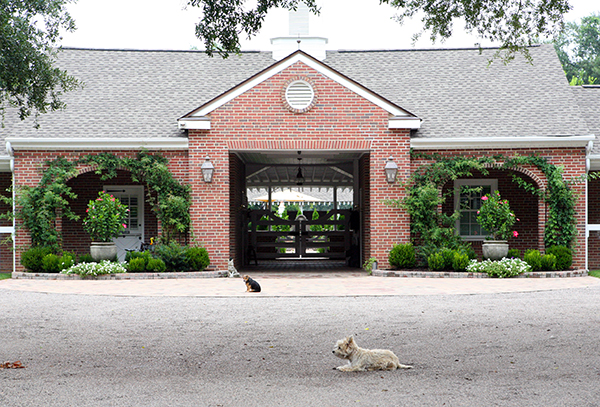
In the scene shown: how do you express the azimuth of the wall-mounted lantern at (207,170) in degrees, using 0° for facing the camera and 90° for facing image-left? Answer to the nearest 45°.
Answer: approximately 0°

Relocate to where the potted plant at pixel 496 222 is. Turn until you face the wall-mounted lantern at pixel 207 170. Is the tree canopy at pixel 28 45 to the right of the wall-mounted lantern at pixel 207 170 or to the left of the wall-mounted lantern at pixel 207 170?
left

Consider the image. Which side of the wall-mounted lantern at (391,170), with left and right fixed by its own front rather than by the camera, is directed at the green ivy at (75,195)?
right

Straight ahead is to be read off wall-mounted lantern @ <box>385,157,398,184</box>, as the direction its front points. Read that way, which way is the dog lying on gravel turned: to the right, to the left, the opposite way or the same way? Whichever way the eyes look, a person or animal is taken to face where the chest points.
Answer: to the right

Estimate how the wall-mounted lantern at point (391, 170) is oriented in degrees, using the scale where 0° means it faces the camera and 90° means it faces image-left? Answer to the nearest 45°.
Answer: approximately 0°

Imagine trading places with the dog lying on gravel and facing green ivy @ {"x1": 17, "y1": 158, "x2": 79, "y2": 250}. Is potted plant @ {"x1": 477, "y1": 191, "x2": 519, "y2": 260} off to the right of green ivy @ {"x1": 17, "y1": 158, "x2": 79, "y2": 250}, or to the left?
right

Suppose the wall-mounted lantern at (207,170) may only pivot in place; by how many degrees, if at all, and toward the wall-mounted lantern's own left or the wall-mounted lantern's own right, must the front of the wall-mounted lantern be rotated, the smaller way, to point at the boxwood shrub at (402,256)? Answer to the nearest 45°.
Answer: approximately 90° to the wall-mounted lantern's own left

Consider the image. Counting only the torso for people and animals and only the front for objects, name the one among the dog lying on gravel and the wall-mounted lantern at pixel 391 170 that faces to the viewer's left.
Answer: the dog lying on gravel

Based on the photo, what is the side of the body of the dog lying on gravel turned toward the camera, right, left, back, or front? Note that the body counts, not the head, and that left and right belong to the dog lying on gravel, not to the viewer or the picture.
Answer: left

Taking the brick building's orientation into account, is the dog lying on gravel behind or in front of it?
in front

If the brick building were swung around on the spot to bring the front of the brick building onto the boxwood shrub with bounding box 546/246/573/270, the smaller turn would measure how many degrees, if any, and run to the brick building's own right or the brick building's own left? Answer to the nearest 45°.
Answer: approximately 90° to the brick building's own left
